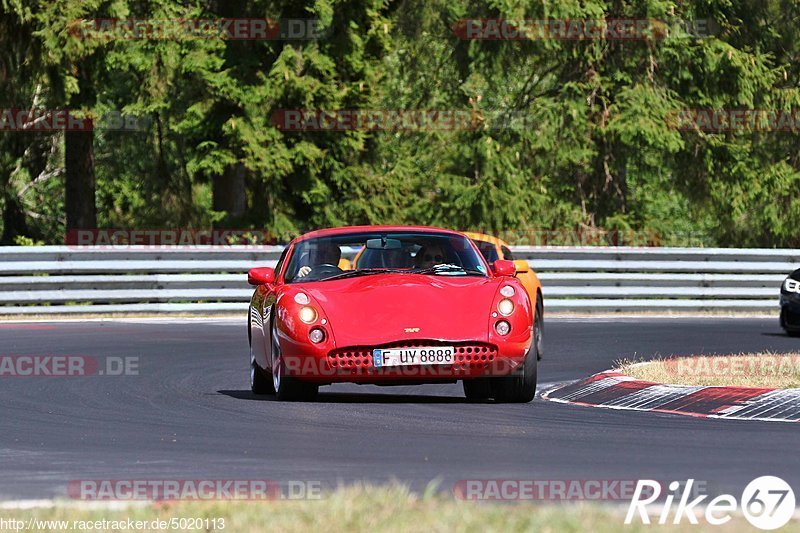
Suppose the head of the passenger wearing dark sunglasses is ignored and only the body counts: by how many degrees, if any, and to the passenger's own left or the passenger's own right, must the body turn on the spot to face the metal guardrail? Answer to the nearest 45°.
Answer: approximately 180°

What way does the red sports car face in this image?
toward the camera

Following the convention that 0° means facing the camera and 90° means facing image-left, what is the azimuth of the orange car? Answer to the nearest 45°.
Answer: approximately 45°

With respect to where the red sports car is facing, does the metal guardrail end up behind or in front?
behind

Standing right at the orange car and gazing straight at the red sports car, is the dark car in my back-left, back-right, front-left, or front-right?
back-left

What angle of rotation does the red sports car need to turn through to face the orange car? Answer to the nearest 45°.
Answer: approximately 180°

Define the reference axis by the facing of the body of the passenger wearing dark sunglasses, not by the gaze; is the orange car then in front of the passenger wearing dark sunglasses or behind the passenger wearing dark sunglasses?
behind

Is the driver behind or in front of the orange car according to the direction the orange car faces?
in front

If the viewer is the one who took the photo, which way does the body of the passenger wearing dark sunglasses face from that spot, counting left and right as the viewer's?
facing the viewer
